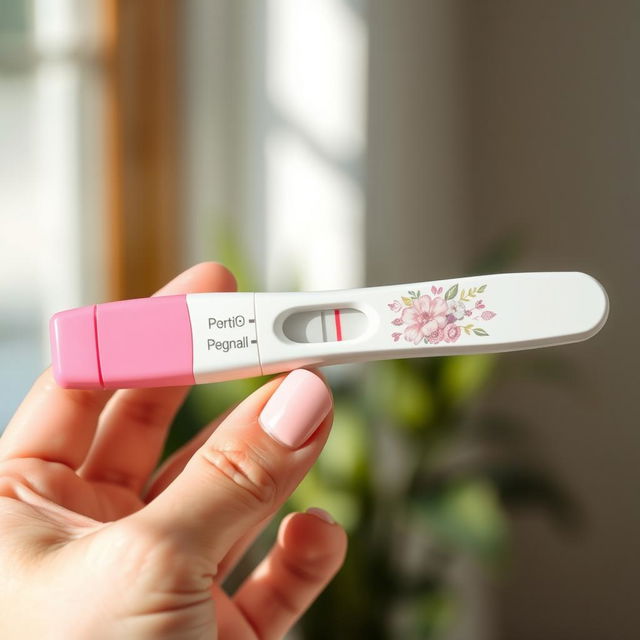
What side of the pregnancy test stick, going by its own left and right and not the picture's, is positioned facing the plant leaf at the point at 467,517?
back

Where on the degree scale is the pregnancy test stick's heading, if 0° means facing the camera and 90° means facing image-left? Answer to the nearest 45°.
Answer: approximately 0°
